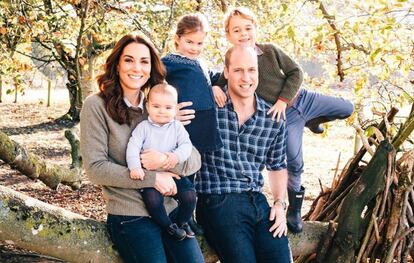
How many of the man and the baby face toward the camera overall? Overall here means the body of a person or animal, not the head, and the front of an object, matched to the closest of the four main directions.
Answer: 2

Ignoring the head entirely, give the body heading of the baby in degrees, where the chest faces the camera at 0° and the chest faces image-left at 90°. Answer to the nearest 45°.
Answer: approximately 0°

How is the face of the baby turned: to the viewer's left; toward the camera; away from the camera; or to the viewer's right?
toward the camera

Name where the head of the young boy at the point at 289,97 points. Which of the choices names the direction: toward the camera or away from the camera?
toward the camera

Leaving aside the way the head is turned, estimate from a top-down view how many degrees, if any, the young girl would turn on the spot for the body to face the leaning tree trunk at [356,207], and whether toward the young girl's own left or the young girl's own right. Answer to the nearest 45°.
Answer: approximately 45° to the young girl's own left

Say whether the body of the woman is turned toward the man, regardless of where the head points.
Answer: no

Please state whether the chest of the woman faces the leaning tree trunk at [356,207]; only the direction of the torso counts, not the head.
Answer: no

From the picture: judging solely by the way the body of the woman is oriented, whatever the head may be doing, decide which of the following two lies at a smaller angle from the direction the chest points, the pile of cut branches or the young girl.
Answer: the pile of cut branches

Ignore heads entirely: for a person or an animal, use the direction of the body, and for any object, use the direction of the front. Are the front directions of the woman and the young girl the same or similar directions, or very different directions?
same or similar directions

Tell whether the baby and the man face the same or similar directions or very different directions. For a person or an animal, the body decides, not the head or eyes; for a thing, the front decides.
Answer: same or similar directions

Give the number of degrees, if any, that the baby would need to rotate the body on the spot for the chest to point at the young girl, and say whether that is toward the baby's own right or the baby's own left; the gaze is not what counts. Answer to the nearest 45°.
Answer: approximately 180°

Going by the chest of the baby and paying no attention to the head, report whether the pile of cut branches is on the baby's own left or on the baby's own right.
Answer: on the baby's own left

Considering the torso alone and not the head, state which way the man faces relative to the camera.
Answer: toward the camera

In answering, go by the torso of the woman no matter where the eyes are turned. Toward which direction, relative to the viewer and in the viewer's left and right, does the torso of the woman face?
facing the viewer and to the right of the viewer
